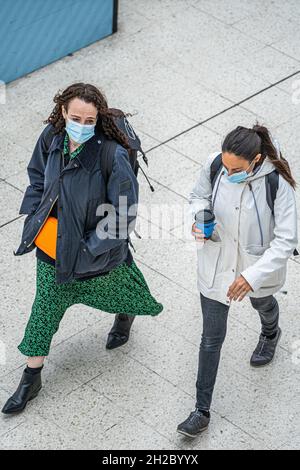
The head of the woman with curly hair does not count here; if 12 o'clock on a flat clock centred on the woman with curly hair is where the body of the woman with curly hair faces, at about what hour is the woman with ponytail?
The woman with ponytail is roughly at 8 o'clock from the woman with curly hair.

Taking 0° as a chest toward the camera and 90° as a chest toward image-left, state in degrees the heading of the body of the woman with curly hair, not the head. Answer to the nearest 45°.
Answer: approximately 45°

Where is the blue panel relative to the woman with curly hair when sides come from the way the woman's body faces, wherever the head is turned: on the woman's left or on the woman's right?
on the woman's right

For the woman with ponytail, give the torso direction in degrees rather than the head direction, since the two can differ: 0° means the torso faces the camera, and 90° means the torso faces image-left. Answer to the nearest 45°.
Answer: approximately 45°

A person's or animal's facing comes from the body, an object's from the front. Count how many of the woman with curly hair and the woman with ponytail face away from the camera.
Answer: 0

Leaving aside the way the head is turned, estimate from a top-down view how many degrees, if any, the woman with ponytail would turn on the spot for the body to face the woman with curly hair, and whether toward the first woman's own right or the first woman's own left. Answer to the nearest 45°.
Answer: approximately 45° to the first woman's own right

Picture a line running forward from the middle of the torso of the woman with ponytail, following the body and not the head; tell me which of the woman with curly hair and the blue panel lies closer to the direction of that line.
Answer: the woman with curly hair
